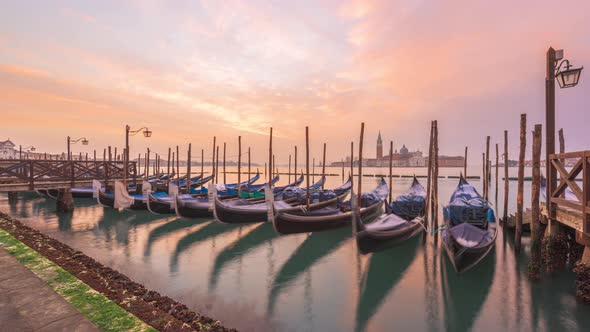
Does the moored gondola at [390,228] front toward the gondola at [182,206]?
no
